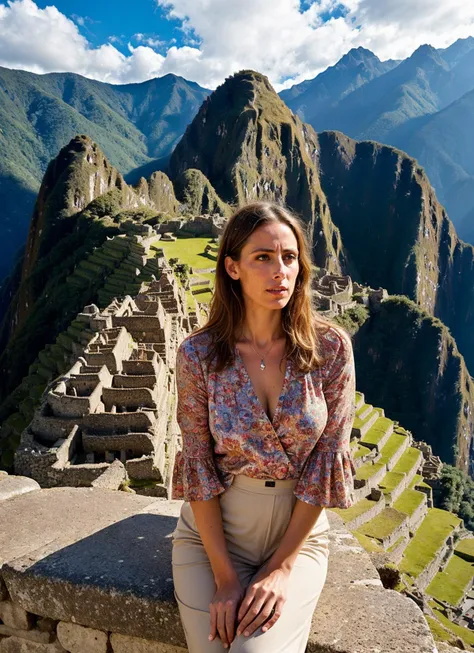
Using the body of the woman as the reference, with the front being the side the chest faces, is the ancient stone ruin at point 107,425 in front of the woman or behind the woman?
behind

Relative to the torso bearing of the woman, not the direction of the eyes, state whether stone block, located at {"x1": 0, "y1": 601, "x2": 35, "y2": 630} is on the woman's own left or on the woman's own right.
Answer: on the woman's own right

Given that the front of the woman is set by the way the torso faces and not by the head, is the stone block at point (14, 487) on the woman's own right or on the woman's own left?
on the woman's own right

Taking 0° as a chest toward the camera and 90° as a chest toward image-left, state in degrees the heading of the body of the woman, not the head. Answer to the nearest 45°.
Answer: approximately 0°

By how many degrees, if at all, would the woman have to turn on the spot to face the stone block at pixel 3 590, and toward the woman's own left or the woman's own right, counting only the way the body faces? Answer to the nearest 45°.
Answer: approximately 90° to the woman's own right

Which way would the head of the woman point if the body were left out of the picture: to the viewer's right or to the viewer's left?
to the viewer's right
